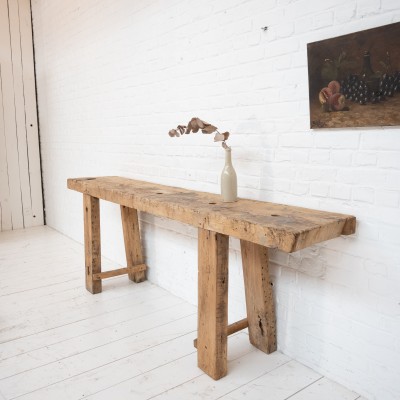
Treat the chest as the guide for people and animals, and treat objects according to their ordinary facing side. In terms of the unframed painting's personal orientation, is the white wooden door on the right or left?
on its right

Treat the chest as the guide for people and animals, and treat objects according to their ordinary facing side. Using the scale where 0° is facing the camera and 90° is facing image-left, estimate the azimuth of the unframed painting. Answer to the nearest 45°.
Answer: approximately 45°

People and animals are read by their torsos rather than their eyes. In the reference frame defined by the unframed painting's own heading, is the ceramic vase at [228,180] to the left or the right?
on its right
